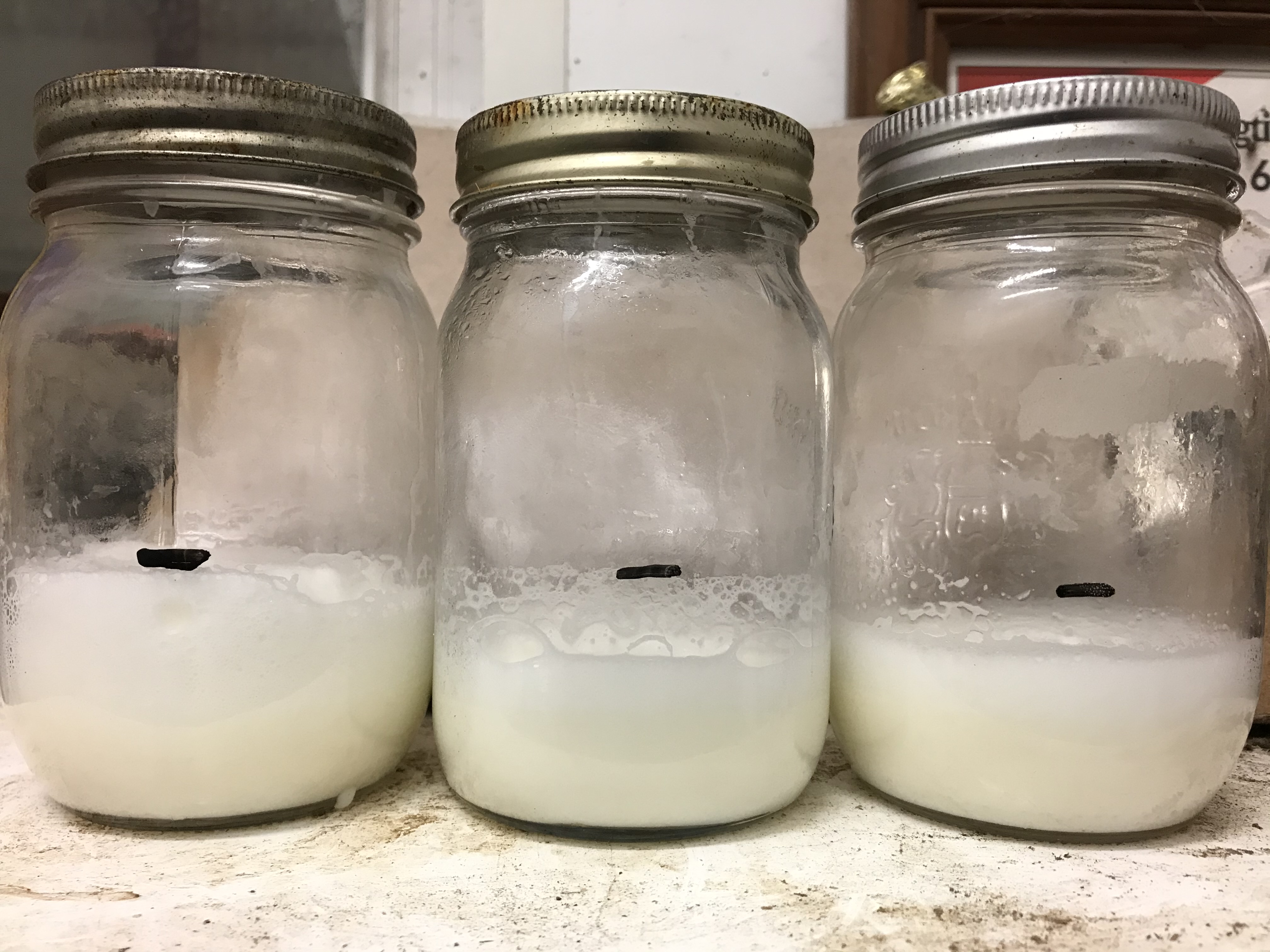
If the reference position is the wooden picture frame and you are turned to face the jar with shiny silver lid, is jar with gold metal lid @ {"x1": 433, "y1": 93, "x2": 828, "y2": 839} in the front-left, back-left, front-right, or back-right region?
front-right

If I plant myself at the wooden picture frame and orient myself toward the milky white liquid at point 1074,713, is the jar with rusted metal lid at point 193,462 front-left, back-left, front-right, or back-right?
front-right

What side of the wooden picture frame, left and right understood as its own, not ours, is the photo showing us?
front

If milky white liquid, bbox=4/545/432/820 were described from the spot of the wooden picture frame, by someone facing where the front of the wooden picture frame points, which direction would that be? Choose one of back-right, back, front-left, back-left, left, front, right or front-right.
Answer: front-right
